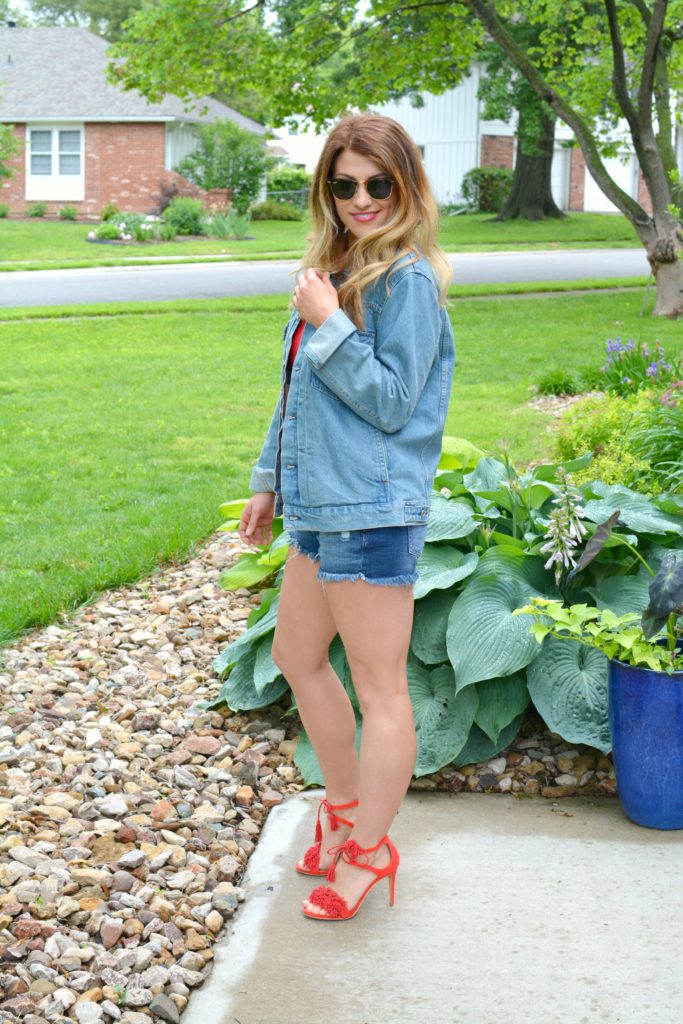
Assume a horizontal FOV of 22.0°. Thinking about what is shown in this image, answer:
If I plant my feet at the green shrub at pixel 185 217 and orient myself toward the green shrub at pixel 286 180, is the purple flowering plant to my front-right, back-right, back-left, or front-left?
back-right

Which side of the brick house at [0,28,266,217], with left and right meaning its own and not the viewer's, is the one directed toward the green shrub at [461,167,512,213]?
left

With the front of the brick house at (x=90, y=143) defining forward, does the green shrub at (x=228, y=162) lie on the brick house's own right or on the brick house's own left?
on the brick house's own left

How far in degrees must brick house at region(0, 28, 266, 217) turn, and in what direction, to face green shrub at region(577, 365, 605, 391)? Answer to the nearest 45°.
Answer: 0° — it already faces it

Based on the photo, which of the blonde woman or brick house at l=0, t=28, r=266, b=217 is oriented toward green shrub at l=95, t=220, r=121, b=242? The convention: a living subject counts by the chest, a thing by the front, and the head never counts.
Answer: the brick house

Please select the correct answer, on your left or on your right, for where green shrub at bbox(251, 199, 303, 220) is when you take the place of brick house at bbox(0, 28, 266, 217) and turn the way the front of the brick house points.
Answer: on your left
